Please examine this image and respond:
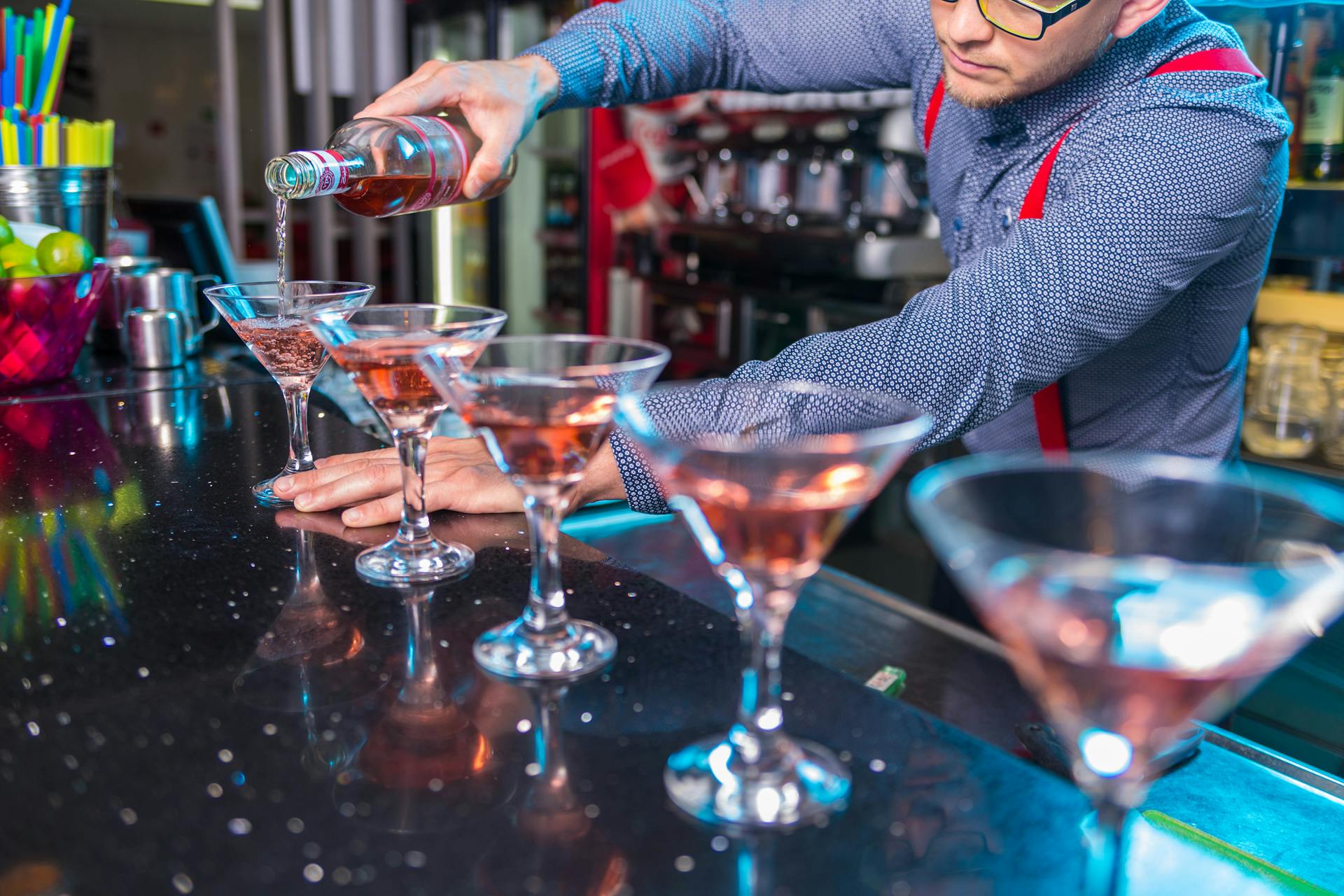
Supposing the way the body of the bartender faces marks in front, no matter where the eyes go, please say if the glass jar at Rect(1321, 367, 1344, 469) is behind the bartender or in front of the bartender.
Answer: behind

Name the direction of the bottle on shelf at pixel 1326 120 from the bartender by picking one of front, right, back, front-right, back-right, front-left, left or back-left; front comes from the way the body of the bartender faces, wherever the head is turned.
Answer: back

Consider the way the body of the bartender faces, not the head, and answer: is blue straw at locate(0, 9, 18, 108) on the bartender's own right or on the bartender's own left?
on the bartender's own right

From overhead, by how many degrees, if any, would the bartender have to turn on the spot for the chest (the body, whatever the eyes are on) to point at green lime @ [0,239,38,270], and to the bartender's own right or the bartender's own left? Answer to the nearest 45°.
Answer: approximately 45° to the bartender's own right

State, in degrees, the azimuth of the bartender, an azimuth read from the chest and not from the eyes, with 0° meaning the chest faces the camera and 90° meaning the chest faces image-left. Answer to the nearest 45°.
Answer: approximately 45°

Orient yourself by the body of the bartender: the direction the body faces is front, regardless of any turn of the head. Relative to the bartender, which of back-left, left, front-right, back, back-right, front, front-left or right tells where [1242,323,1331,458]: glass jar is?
back

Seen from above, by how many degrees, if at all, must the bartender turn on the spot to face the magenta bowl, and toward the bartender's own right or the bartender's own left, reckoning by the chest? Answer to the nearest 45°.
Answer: approximately 45° to the bartender's own right

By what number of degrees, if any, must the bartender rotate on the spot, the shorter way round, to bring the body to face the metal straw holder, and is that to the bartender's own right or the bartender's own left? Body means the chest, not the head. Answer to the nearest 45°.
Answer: approximately 45° to the bartender's own right

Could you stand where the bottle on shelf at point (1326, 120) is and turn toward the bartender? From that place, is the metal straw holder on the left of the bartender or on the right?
right
